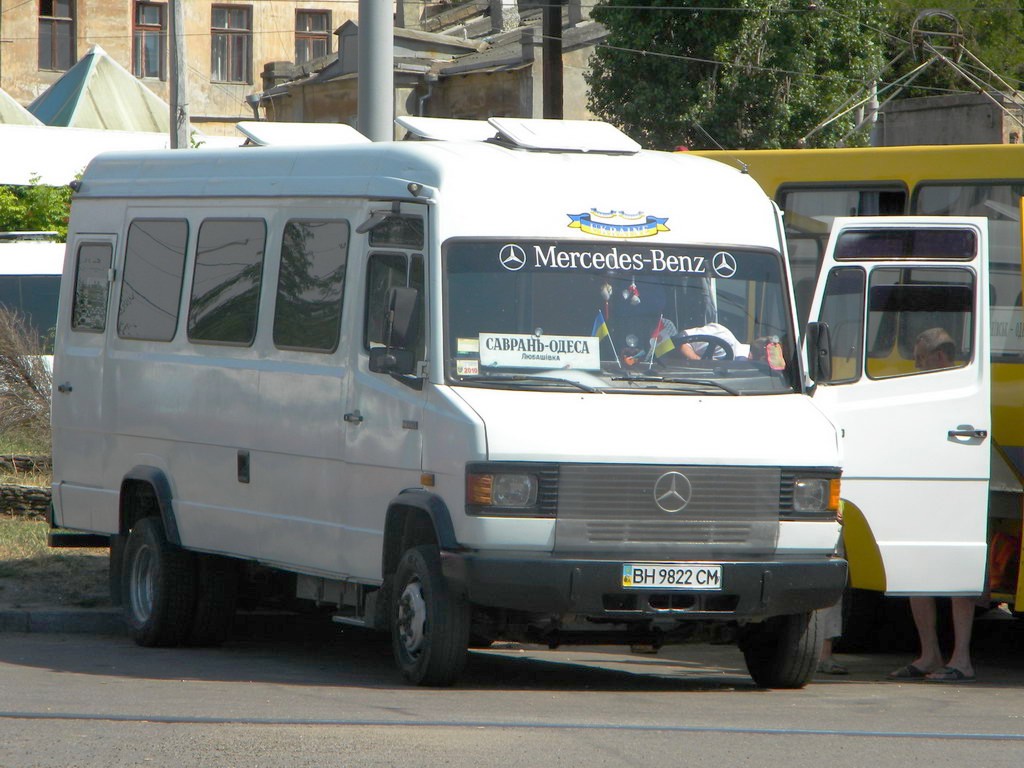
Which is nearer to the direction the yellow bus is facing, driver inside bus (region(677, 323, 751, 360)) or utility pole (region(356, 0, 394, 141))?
the utility pole

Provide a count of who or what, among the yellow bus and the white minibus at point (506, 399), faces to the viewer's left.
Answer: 1

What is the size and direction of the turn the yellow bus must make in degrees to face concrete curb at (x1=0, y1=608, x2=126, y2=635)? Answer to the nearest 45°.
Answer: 0° — it already faces it

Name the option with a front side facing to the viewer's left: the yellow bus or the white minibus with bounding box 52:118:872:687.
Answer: the yellow bus

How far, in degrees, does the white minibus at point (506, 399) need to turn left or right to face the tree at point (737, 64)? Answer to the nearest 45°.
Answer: approximately 135° to its left

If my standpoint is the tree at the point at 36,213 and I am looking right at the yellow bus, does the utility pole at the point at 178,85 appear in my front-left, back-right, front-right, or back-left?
front-left

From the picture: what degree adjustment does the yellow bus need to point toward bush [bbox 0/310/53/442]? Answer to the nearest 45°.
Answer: approximately 45° to its right

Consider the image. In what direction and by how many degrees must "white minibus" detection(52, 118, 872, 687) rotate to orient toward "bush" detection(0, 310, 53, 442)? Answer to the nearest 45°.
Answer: approximately 180°

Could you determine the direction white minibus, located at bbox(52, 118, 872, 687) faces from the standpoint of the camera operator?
facing the viewer and to the right of the viewer

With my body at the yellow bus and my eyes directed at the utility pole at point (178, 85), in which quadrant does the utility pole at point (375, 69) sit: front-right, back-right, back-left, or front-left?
front-left
